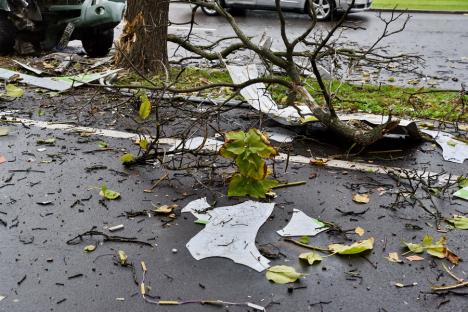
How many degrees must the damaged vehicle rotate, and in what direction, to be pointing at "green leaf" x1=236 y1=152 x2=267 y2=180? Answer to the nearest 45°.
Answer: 0° — it already faces it

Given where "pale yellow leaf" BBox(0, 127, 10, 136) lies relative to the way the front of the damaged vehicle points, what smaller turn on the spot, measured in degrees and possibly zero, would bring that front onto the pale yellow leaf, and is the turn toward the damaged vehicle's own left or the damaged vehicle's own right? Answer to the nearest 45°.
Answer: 0° — it already faces it

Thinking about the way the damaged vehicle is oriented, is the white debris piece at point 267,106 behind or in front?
in front

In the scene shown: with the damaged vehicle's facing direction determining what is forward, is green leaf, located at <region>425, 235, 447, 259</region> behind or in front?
in front

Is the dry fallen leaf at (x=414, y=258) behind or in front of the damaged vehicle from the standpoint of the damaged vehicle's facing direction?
in front
